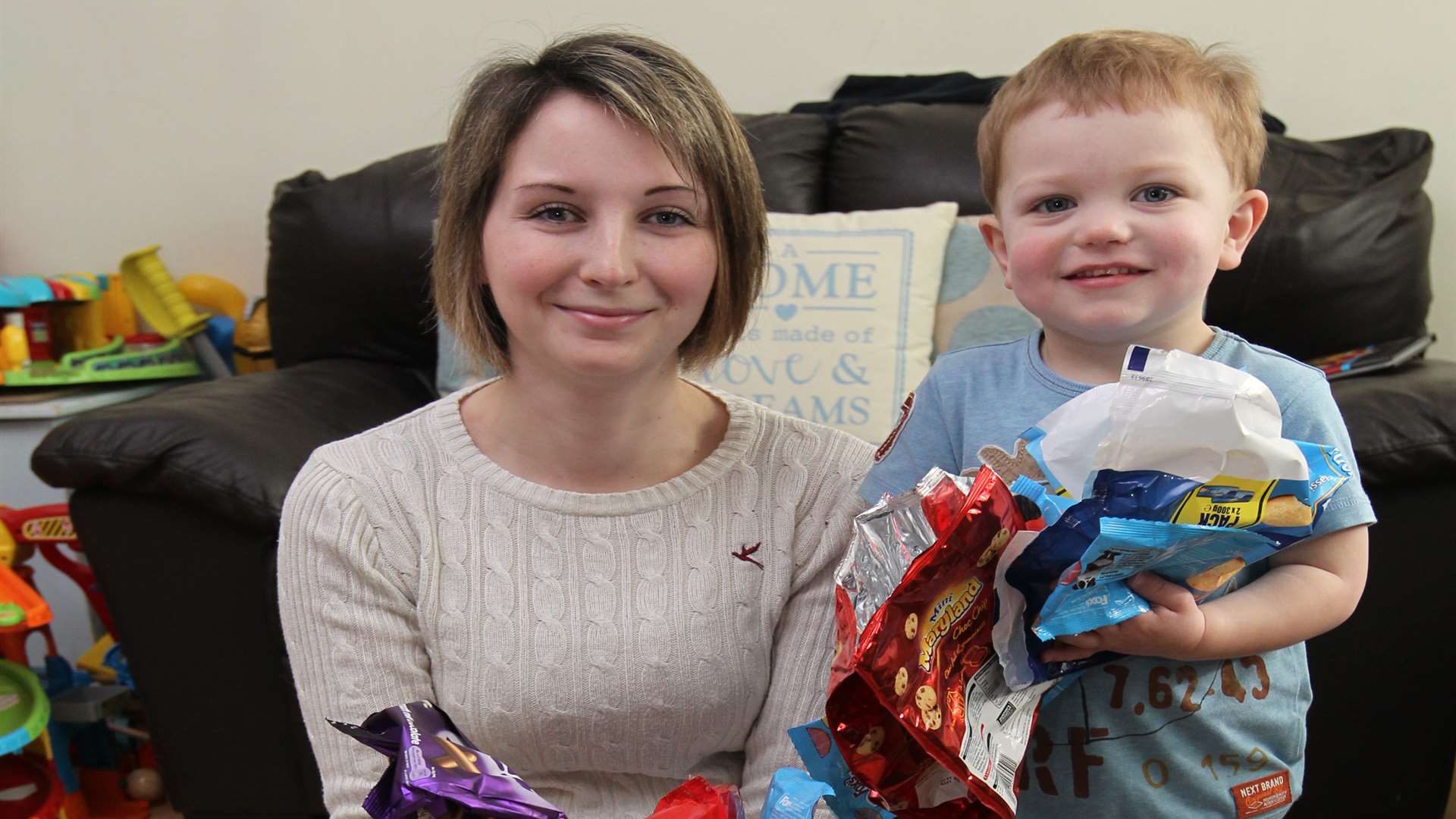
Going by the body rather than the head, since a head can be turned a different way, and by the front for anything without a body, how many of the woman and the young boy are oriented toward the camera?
2

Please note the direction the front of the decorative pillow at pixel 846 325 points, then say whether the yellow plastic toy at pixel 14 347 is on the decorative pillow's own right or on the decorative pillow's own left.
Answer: on the decorative pillow's own right

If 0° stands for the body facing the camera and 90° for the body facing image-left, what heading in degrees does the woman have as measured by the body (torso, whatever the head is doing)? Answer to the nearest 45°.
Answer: approximately 0°

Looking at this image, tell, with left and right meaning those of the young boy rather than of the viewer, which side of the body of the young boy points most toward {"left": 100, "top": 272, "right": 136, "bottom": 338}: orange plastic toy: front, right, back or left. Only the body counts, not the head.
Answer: right

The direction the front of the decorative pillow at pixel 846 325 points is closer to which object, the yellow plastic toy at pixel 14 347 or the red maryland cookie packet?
the red maryland cookie packet
